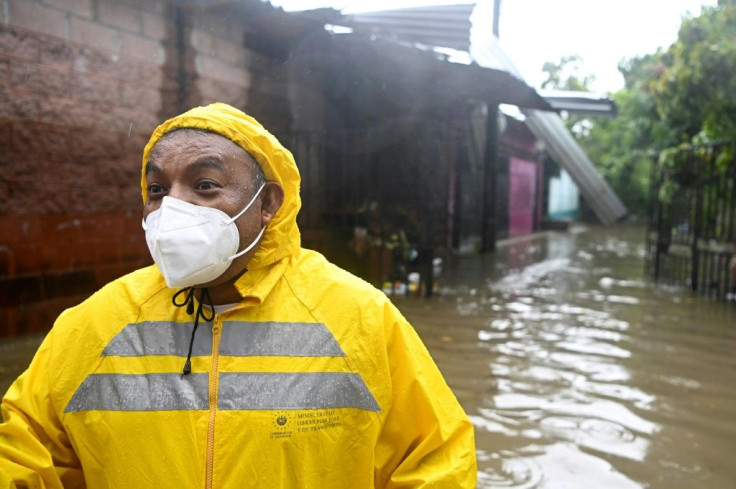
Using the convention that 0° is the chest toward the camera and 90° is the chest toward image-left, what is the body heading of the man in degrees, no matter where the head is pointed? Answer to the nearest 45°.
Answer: approximately 0°

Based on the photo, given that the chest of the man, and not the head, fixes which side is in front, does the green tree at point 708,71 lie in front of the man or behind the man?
behind

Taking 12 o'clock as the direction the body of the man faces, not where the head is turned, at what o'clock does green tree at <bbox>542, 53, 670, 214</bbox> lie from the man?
The green tree is roughly at 7 o'clock from the man.

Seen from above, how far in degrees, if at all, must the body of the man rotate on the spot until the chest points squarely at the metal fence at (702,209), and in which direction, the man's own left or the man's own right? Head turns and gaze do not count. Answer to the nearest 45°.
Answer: approximately 135° to the man's own left

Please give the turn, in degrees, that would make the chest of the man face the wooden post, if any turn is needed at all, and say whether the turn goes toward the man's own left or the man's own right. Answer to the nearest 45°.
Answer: approximately 135° to the man's own left

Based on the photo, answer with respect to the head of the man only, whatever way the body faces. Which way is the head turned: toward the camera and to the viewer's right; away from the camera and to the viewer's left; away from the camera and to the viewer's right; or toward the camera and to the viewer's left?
toward the camera and to the viewer's left
